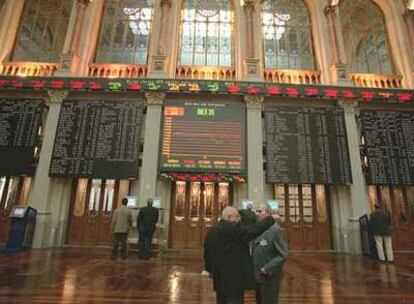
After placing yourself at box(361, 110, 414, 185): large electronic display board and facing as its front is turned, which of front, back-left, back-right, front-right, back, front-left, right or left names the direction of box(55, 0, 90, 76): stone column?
front-right

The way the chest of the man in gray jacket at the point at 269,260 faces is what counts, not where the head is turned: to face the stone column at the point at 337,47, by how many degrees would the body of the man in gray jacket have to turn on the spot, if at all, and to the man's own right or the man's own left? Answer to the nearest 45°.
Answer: approximately 135° to the man's own right

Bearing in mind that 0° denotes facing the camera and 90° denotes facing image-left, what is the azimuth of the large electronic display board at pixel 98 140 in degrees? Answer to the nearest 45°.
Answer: approximately 0°

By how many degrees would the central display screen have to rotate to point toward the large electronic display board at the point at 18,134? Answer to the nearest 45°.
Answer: approximately 90° to its right

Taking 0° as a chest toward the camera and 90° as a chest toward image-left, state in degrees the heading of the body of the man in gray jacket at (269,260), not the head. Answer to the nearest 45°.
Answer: approximately 45°

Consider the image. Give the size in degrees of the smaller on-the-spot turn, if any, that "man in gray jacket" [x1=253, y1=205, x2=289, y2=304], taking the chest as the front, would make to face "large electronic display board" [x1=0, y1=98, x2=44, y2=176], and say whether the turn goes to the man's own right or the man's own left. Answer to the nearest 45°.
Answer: approximately 90° to the man's own right

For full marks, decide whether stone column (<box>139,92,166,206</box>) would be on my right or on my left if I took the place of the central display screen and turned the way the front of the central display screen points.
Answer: on my right

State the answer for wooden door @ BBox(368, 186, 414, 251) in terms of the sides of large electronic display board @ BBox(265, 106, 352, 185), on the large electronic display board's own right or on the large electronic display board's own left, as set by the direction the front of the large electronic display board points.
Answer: on the large electronic display board's own left

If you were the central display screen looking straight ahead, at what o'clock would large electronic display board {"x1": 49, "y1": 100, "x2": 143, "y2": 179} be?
The large electronic display board is roughly at 3 o'clock from the central display screen.
